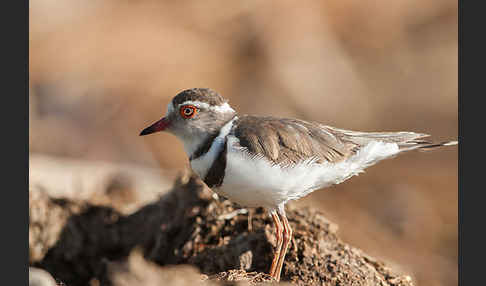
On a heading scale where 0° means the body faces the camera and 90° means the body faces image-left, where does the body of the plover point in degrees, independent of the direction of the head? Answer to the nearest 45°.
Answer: approximately 90°
